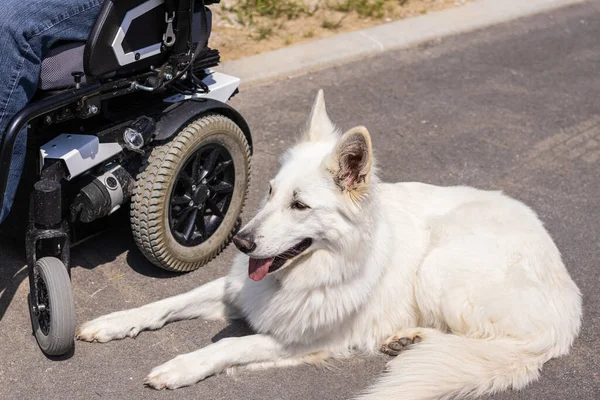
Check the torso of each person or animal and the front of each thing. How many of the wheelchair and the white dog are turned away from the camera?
0

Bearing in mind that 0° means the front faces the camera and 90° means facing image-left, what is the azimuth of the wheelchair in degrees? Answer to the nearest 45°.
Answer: approximately 45°

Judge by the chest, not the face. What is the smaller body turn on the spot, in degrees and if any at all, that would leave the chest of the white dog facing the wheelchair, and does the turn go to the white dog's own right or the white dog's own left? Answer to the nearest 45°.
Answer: approximately 45° to the white dog's own right

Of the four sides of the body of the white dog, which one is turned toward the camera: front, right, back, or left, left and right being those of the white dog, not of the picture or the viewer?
left

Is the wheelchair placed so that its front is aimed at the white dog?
no
